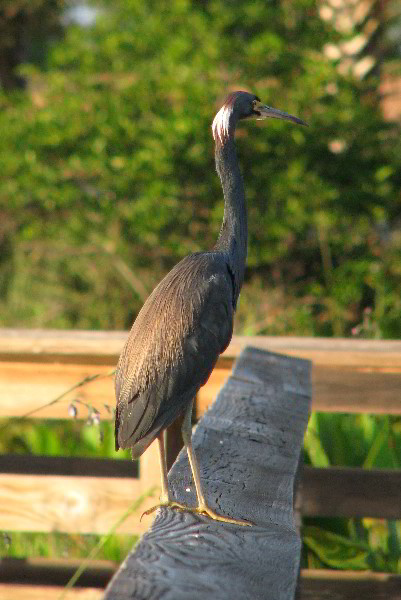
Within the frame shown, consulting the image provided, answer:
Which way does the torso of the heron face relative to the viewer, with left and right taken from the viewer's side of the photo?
facing to the right of the viewer
